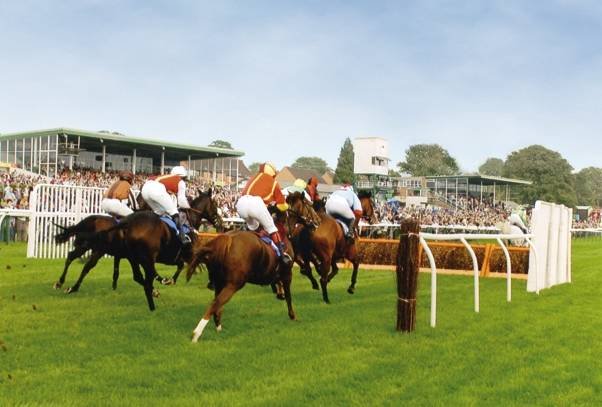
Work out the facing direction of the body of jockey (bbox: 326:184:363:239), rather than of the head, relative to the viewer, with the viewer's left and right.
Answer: facing away from the viewer and to the right of the viewer

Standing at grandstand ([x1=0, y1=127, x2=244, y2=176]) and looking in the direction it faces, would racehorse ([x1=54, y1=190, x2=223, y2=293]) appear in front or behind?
in front

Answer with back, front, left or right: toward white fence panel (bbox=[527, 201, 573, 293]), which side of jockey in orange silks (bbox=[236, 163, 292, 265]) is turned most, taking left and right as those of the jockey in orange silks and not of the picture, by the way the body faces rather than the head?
front

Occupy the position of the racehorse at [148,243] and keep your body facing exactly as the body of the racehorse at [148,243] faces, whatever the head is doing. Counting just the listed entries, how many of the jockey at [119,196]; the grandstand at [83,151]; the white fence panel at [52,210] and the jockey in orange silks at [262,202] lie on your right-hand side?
1

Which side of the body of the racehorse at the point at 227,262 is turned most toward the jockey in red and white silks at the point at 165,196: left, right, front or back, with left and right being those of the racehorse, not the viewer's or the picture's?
left

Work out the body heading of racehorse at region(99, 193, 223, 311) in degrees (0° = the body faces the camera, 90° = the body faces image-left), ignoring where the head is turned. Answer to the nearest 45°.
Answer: approximately 225°

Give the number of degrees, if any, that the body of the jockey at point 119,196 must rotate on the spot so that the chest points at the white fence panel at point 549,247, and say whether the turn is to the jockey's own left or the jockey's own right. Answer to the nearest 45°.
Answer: approximately 45° to the jockey's own right

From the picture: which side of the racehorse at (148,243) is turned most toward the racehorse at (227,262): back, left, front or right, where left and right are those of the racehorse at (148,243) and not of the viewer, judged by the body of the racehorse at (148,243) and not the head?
right

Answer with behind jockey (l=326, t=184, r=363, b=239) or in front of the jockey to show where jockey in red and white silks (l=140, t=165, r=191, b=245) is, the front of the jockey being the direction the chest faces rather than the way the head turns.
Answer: behind

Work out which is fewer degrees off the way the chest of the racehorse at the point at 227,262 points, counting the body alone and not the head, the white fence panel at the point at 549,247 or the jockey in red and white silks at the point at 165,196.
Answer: the white fence panel
